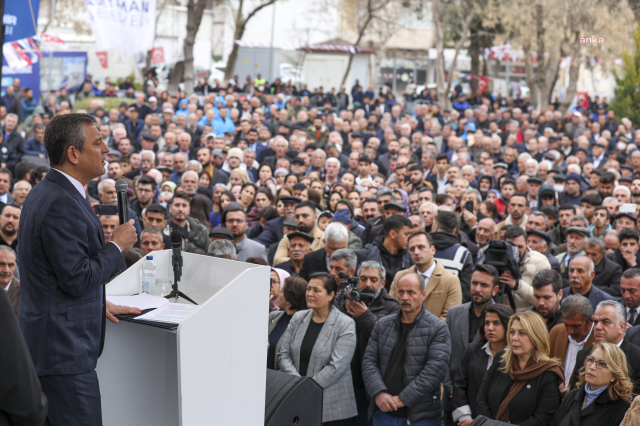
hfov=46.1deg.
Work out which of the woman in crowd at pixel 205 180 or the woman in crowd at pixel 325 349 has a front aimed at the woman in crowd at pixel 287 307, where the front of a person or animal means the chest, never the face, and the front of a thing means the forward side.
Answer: the woman in crowd at pixel 205 180

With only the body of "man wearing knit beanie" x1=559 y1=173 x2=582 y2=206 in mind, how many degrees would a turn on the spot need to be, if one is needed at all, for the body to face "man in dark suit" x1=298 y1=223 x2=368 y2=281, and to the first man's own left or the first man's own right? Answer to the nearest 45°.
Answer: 0° — they already face them

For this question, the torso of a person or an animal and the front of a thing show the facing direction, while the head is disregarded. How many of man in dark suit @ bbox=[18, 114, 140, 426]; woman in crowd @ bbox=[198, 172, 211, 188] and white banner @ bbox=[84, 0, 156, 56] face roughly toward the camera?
2

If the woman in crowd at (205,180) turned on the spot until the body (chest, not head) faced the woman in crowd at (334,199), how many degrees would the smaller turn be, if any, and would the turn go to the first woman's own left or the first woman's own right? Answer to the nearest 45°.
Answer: approximately 45° to the first woman's own left

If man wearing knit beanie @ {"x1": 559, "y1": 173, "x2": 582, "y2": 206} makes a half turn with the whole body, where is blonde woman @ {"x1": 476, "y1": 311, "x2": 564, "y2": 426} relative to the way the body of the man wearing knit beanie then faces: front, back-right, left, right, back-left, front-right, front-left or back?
back-right

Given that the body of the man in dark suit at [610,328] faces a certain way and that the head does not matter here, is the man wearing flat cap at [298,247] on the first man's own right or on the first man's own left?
on the first man's own right

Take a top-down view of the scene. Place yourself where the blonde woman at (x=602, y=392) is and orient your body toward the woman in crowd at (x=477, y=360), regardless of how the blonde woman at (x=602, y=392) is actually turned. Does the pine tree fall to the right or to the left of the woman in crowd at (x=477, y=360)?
right

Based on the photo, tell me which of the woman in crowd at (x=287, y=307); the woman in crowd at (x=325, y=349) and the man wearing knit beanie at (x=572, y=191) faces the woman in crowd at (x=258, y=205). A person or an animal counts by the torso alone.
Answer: the man wearing knit beanie

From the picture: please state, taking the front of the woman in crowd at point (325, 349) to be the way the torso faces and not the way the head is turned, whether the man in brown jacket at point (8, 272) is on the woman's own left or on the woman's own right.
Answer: on the woman's own right

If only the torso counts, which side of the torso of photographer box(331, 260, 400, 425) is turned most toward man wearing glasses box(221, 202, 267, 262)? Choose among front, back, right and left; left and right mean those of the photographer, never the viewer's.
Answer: right

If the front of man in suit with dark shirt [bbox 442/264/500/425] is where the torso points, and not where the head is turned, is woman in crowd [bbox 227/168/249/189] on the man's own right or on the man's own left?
on the man's own right

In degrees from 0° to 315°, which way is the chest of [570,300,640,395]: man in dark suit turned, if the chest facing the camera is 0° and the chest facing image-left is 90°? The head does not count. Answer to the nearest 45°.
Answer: approximately 45°

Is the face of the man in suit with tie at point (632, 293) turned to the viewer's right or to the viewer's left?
to the viewer's left

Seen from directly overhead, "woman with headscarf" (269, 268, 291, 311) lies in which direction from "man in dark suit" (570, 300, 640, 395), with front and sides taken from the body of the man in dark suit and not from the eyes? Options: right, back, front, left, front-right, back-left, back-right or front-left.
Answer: front-right

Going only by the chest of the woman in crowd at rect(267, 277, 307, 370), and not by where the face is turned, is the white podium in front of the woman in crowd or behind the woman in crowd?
in front

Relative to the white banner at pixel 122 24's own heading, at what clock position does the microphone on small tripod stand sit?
The microphone on small tripod stand is roughly at 12 o'clock from the white banner.
